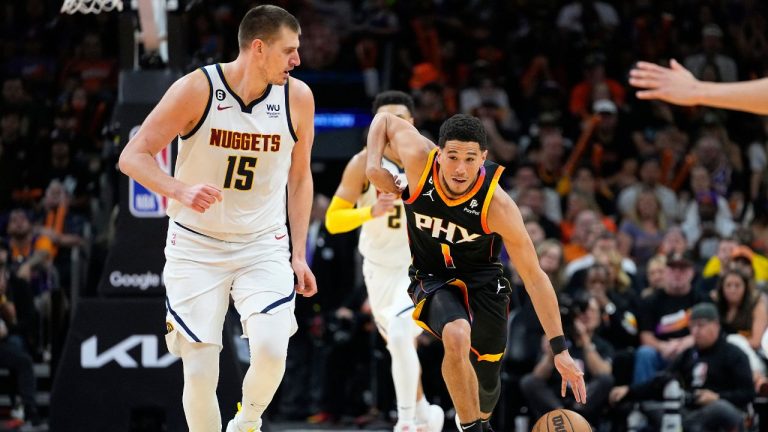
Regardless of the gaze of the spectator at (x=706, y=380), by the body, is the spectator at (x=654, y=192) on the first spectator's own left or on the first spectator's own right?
on the first spectator's own right

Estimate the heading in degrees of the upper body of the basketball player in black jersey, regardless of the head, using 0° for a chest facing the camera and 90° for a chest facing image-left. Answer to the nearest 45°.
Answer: approximately 0°

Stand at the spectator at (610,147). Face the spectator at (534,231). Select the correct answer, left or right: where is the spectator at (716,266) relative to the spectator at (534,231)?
left

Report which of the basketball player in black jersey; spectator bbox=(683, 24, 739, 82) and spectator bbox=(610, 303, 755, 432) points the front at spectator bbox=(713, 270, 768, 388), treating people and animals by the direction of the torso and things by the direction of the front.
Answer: spectator bbox=(683, 24, 739, 82)

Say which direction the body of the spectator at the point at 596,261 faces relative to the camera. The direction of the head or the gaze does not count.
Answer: toward the camera

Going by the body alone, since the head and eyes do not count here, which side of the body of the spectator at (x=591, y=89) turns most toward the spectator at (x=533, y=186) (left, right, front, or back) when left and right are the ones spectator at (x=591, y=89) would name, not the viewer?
front

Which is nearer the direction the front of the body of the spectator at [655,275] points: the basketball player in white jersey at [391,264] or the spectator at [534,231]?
the basketball player in white jersey

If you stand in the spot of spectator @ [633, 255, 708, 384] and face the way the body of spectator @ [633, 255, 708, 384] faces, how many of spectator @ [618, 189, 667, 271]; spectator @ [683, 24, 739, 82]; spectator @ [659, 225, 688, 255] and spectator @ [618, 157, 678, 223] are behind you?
4

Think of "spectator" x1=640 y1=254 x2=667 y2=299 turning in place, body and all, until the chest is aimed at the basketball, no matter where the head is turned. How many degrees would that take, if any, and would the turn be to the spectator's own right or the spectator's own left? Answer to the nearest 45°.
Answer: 0° — they already face it

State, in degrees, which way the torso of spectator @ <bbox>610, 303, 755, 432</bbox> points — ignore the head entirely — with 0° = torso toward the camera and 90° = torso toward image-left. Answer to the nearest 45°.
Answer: approximately 45°

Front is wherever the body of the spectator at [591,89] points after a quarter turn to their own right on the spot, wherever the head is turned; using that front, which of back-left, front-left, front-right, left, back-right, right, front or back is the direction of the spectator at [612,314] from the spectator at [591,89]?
left

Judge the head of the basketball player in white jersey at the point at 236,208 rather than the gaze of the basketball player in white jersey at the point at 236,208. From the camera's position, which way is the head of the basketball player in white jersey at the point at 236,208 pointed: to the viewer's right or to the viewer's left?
to the viewer's right
